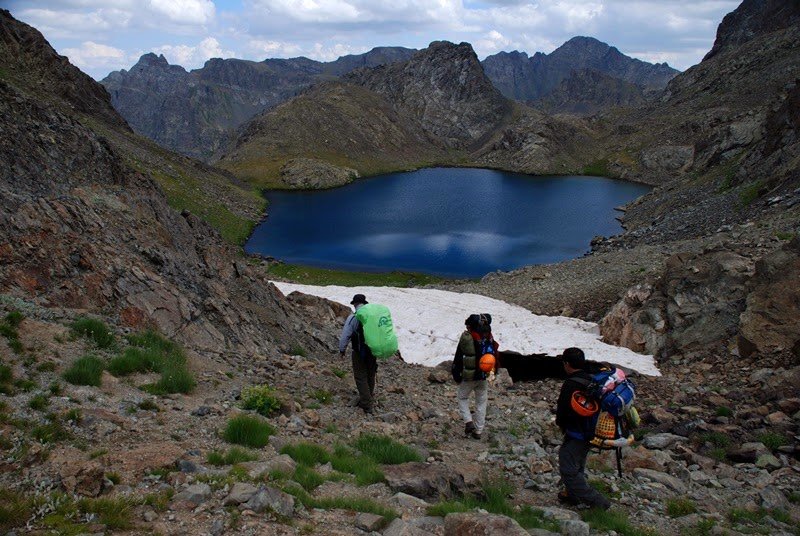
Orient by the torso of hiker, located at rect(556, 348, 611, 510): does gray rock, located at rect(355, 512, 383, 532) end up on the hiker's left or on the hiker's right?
on the hiker's left

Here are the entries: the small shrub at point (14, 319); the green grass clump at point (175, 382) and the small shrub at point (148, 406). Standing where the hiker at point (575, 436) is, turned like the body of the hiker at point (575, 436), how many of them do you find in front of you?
3

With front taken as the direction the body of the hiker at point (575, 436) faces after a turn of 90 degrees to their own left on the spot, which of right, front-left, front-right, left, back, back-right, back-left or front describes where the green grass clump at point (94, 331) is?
right

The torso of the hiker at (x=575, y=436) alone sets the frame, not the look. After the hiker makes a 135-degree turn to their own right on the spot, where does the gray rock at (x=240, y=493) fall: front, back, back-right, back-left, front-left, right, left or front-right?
back

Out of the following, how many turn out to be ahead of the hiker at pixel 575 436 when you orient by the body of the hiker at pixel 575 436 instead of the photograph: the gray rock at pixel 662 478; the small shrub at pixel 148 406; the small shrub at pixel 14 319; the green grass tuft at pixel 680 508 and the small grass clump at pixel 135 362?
3

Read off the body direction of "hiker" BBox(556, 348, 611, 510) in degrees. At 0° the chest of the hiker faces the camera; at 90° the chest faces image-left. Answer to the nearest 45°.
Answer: approximately 90°

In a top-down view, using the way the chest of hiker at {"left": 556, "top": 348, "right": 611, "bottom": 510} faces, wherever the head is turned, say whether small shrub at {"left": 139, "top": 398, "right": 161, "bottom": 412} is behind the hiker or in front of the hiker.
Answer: in front

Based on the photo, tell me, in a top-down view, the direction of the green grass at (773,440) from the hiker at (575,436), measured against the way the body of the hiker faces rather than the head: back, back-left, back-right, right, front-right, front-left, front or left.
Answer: back-right

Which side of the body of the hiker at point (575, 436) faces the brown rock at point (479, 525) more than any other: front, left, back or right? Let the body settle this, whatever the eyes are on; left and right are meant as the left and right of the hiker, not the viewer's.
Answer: left

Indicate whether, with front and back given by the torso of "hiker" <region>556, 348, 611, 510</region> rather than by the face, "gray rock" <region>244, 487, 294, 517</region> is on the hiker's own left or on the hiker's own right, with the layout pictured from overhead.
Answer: on the hiker's own left

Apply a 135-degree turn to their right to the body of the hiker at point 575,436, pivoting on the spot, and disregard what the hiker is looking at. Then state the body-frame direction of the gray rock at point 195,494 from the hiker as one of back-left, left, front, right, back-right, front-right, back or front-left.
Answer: back

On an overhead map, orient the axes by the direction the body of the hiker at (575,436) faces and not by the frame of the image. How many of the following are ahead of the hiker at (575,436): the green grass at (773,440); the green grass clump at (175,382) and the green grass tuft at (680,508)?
1
